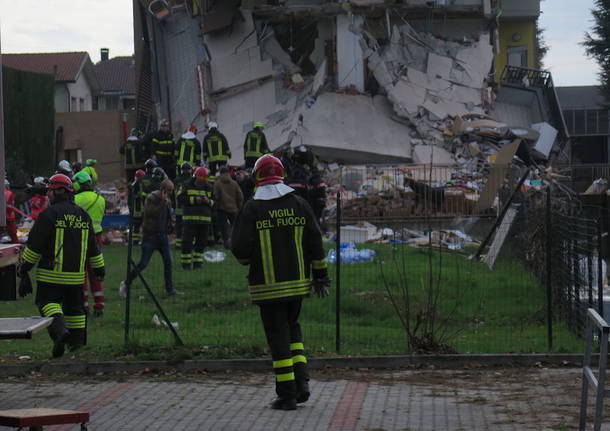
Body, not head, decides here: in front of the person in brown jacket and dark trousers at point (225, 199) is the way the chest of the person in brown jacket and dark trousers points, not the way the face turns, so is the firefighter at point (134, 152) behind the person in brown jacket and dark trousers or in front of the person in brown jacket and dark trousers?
in front

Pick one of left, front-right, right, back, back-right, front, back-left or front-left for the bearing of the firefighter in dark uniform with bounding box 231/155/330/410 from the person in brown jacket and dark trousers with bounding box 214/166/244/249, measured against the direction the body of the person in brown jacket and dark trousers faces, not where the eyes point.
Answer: back

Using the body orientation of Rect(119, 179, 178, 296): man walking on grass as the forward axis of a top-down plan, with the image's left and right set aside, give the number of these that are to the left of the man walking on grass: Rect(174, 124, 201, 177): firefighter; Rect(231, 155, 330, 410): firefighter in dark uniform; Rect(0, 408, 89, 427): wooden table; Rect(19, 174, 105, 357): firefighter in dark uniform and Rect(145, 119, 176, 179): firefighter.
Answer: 2

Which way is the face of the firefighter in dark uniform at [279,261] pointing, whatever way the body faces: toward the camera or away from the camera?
away from the camera

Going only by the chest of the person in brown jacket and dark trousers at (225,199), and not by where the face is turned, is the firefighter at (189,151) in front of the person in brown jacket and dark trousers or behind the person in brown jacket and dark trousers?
in front

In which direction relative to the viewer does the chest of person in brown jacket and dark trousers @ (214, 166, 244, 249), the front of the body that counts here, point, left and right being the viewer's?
facing away from the viewer
